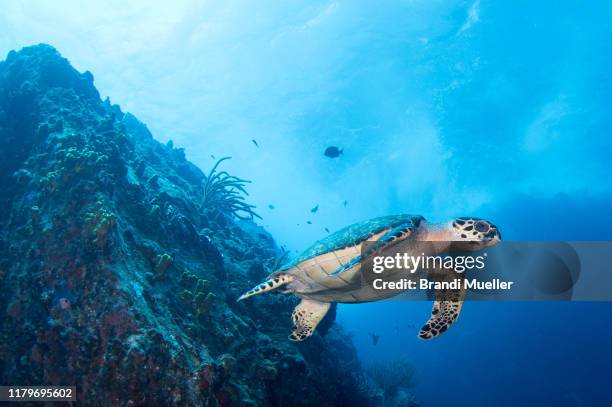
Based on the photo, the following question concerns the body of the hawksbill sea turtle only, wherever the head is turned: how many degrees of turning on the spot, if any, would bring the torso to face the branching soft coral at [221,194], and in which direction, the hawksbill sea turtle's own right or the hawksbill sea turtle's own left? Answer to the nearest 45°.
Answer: approximately 135° to the hawksbill sea turtle's own left

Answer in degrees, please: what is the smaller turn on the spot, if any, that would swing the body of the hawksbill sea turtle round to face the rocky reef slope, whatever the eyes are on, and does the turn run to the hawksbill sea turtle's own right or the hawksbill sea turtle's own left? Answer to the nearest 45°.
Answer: approximately 180°

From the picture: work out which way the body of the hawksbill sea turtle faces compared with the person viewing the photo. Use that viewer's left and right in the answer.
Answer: facing to the right of the viewer
